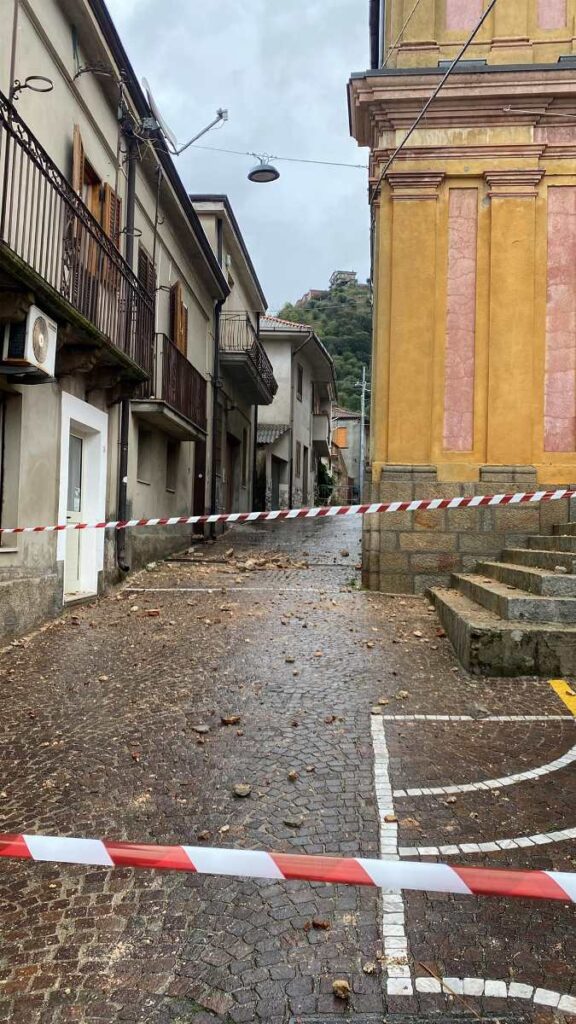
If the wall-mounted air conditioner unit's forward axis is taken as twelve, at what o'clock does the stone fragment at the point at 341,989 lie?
The stone fragment is roughly at 1 o'clock from the wall-mounted air conditioner unit.

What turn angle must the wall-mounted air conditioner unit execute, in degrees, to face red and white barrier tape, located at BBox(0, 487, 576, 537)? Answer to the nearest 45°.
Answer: approximately 45° to its left

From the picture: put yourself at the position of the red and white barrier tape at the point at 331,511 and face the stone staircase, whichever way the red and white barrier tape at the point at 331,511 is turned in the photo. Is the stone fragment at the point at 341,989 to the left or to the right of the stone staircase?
right

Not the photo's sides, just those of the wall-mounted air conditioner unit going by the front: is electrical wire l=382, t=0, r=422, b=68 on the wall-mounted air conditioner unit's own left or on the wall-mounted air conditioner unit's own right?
on the wall-mounted air conditioner unit's own left

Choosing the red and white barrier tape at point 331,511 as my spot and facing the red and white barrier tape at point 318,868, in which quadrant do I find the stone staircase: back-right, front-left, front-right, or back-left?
front-left

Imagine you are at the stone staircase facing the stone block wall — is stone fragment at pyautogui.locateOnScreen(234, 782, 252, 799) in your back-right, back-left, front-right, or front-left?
back-left

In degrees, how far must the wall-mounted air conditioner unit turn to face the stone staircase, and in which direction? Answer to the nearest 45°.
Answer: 0° — it already faces it

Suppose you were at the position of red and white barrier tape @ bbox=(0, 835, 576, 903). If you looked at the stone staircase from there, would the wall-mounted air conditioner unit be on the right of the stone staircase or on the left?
left

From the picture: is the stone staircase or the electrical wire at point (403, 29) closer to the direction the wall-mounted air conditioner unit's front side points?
the stone staircase

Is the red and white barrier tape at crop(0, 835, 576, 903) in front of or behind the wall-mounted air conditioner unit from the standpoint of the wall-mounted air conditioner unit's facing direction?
in front

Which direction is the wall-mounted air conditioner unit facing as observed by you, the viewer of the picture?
facing the viewer and to the right of the viewer

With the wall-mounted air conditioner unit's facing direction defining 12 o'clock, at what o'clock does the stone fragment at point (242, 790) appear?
The stone fragment is roughly at 1 o'clock from the wall-mounted air conditioner unit.
